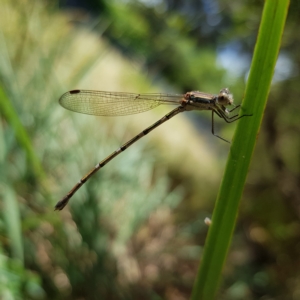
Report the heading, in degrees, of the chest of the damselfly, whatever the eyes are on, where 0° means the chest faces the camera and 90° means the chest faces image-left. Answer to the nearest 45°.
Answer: approximately 270°
